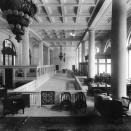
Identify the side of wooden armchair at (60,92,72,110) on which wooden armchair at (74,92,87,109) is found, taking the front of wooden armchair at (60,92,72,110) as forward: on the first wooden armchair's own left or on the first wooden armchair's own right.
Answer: on the first wooden armchair's own left

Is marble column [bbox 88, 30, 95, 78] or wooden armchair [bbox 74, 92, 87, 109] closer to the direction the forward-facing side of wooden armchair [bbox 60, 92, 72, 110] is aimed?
the wooden armchair

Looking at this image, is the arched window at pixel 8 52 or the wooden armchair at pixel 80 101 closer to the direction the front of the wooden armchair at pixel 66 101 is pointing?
the wooden armchair

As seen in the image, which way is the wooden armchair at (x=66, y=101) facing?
toward the camera

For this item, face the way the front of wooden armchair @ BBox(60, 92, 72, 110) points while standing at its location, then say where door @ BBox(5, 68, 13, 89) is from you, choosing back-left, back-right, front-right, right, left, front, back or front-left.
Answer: back-right

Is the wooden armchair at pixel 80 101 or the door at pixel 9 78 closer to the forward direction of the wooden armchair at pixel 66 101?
the wooden armchair

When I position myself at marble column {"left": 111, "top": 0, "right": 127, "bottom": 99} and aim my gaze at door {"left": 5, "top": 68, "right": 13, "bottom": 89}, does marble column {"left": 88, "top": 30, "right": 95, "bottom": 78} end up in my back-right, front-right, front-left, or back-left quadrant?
front-right

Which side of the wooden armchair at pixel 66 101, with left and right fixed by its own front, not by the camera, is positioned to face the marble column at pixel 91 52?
back

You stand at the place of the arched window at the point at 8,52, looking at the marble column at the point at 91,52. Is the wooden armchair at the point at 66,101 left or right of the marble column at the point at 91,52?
right
